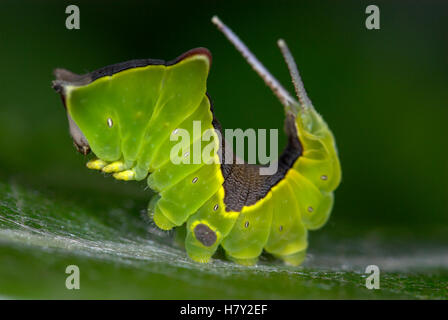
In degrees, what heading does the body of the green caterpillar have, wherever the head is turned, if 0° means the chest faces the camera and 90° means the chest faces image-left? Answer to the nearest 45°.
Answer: approximately 90°
